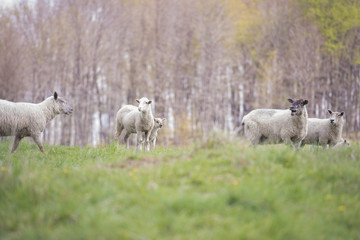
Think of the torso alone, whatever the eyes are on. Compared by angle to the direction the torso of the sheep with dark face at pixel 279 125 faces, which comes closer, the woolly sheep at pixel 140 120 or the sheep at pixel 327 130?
the sheep

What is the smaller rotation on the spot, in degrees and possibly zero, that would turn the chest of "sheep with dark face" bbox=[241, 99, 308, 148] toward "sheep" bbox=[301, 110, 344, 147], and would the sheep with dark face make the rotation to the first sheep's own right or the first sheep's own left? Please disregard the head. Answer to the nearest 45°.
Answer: approximately 45° to the first sheep's own left

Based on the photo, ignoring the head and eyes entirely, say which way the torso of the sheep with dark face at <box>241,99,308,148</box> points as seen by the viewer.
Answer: to the viewer's right

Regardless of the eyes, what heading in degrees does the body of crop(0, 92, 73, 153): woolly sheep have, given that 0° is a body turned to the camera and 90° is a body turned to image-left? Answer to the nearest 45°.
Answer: approximately 270°

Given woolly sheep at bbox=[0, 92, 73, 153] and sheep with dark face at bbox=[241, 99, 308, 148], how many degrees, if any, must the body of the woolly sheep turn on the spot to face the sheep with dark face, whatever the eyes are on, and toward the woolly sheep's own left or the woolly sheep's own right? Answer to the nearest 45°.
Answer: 0° — it already faces it

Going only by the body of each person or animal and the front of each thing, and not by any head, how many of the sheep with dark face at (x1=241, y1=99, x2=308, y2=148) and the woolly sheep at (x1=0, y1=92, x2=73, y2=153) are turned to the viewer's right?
2

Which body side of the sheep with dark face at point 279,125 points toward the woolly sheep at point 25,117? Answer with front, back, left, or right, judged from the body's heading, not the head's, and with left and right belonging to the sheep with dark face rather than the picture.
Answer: back

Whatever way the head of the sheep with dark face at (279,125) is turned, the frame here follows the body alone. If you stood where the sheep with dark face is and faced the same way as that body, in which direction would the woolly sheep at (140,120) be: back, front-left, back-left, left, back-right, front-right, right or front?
back

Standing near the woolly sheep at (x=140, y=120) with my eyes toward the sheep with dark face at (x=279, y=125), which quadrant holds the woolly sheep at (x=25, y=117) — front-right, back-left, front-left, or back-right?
back-right

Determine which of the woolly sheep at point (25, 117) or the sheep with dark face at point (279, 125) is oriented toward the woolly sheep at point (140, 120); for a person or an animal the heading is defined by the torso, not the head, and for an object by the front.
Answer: the woolly sheep at point (25, 117)

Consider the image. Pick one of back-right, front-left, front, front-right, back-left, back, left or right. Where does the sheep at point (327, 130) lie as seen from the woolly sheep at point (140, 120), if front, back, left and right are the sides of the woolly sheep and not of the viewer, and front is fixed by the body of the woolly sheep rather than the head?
front-left

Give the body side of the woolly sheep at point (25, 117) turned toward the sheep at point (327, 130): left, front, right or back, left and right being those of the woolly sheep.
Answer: front
